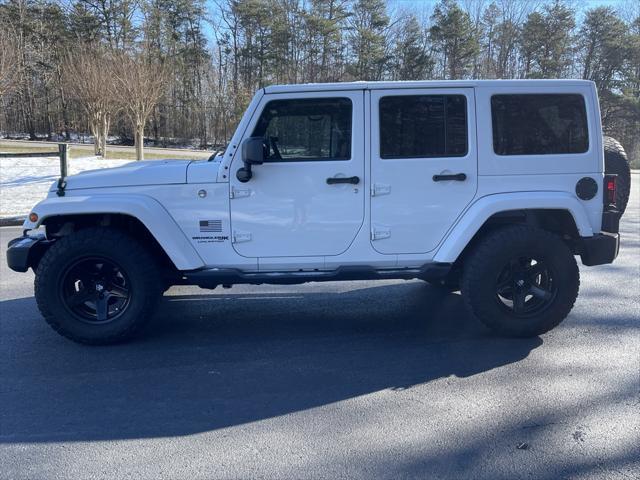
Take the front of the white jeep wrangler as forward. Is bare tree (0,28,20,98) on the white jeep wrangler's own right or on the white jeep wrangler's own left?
on the white jeep wrangler's own right

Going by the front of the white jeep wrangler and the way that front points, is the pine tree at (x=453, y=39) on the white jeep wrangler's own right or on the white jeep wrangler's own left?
on the white jeep wrangler's own right

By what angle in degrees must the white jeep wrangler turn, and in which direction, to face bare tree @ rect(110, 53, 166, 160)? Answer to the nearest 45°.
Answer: approximately 90° to its right

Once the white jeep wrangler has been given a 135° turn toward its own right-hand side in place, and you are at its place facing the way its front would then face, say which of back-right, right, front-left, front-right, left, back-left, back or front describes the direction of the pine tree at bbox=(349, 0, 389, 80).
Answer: front-left

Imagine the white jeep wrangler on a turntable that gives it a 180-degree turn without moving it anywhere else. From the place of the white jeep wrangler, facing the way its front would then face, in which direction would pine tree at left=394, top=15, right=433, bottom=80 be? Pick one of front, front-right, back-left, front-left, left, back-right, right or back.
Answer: left

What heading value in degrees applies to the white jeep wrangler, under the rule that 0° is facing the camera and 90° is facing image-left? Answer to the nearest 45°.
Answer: approximately 90°
